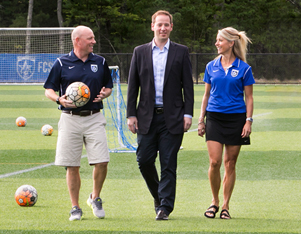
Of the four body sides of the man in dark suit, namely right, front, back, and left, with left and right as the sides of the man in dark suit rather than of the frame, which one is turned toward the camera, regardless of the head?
front

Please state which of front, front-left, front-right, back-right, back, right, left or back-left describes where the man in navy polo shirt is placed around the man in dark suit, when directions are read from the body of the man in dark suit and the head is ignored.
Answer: right

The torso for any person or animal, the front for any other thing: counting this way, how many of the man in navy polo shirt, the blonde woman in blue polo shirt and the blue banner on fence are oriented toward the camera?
3

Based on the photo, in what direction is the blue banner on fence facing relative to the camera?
toward the camera

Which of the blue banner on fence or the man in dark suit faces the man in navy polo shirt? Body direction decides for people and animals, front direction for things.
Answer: the blue banner on fence

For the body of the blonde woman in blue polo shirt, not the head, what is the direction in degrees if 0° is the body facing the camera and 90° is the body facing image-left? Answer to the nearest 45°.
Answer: approximately 0°

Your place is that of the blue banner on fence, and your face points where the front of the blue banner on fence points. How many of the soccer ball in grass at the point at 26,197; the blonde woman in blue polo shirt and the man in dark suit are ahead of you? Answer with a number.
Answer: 3

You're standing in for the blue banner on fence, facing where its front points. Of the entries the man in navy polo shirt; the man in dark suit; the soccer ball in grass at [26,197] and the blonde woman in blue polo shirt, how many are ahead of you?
4

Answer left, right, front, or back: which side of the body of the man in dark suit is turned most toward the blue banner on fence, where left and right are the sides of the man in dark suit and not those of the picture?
back

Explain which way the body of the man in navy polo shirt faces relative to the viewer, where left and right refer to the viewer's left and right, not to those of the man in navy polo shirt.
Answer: facing the viewer

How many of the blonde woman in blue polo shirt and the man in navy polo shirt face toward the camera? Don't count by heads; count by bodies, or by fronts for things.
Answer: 2

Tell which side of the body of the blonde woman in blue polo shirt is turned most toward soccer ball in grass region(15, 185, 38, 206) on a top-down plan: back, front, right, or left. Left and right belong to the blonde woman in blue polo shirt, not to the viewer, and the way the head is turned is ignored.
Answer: right

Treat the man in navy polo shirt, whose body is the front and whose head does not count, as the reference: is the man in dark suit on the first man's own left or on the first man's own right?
on the first man's own left
